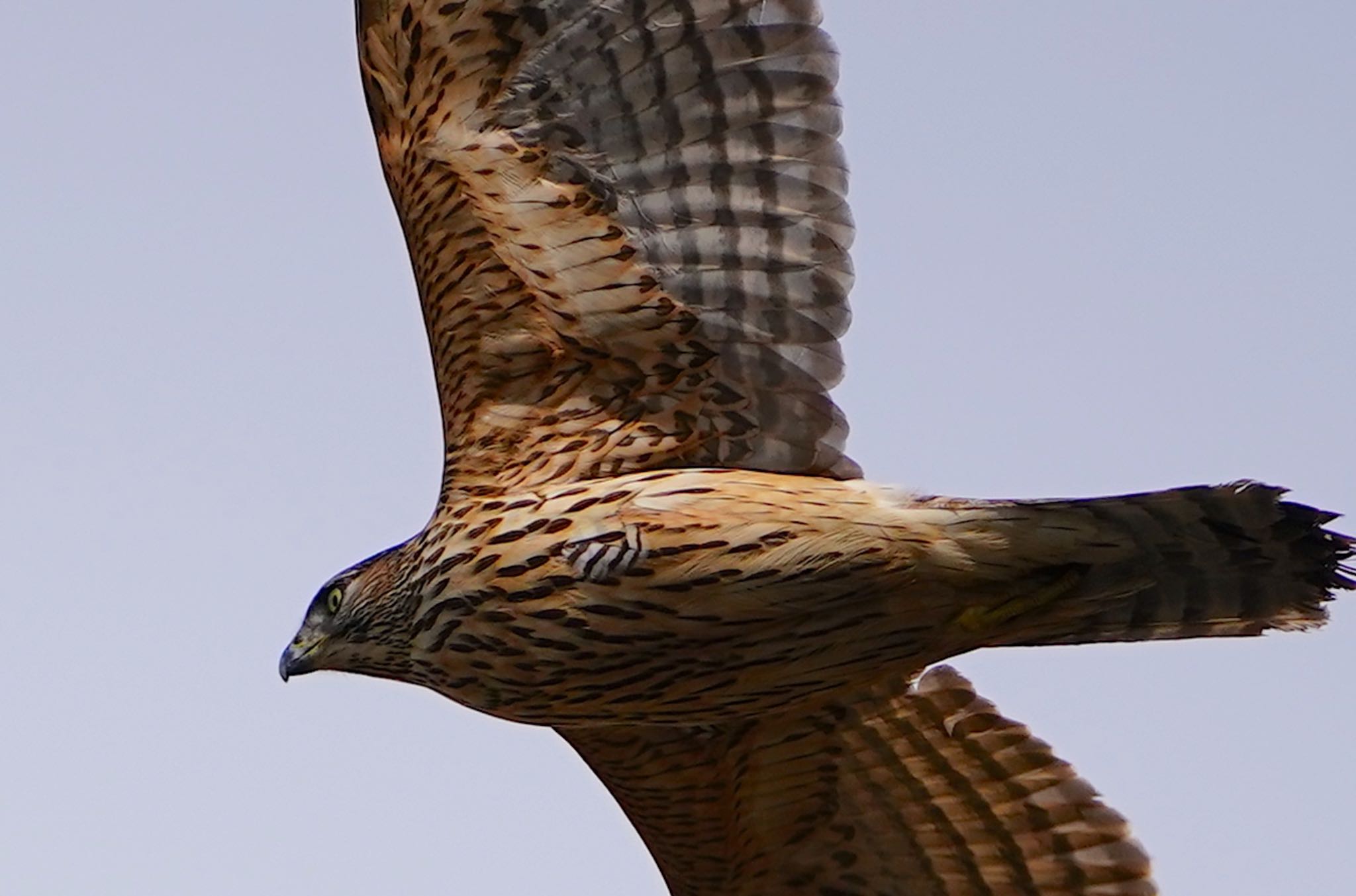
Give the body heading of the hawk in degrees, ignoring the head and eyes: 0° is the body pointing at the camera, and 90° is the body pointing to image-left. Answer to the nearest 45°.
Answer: approximately 90°
